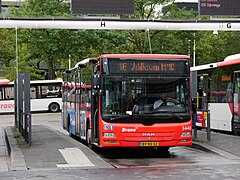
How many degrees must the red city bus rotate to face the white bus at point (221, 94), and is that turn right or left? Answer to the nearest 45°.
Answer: approximately 135° to its left

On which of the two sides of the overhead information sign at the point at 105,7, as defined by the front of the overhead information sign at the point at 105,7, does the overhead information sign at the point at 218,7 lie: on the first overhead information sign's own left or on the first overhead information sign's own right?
on the first overhead information sign's own left

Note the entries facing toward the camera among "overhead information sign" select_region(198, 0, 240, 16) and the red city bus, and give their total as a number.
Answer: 2

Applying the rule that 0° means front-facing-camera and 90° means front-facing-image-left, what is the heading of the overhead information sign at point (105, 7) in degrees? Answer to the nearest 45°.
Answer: approximately 0°

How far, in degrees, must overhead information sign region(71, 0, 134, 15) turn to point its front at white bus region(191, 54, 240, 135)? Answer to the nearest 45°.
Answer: approximately 135° to its left
